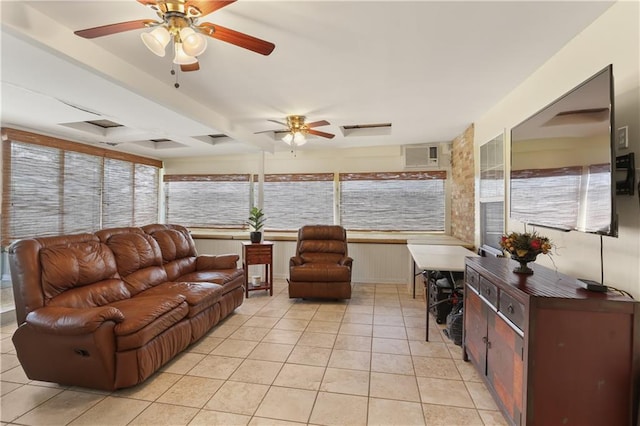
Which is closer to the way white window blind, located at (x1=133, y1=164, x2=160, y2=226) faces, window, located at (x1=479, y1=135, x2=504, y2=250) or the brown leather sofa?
the window

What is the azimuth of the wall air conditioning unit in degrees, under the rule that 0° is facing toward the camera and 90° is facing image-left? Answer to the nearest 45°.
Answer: approximately 0°

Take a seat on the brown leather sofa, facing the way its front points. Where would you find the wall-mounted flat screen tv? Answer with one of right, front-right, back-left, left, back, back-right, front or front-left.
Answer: front

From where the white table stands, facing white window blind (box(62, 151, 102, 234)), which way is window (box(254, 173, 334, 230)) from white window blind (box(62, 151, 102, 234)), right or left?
right

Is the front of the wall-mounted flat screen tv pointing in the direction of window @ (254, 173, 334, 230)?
no

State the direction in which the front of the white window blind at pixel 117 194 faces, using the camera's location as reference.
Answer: facing the viewer and to the right of the viewer

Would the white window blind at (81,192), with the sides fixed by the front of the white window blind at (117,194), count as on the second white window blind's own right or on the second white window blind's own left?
on the second white window blind's own right

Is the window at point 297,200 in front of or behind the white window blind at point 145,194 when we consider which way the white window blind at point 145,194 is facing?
in front

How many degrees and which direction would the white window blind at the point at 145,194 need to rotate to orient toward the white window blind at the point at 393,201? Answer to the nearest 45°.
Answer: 0° — it already faces it

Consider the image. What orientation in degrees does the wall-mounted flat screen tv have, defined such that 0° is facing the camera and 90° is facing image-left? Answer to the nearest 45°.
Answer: approximately 45°

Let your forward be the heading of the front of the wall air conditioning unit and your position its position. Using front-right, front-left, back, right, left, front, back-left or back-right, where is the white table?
front

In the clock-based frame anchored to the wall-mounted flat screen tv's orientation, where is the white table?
The white table is roughly at 3 o'clock from the wall-mounted flat screen tv.

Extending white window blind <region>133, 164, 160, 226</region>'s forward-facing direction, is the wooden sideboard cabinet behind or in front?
in front

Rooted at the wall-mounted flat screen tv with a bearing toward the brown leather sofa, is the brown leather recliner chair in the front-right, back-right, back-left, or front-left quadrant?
front-right

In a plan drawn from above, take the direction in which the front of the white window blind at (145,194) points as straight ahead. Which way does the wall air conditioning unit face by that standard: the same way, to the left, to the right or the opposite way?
to the right

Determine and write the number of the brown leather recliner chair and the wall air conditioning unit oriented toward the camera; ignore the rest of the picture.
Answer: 2

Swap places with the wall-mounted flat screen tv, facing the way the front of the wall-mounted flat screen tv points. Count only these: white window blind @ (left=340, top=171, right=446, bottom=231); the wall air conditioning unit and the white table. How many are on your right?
3

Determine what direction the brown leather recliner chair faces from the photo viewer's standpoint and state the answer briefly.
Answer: facing the viewer

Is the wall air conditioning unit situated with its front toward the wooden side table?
no

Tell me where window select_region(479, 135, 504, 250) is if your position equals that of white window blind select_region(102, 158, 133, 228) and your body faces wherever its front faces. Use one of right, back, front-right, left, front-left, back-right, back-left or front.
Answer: front

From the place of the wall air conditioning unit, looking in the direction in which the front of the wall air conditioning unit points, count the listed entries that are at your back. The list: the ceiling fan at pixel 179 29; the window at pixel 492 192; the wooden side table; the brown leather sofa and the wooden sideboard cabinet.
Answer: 0

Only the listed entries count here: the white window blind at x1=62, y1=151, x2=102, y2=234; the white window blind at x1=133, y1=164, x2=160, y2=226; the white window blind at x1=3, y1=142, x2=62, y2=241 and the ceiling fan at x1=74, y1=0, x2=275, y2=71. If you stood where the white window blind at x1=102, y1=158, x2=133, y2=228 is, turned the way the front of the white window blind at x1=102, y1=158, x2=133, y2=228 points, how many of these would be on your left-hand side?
1

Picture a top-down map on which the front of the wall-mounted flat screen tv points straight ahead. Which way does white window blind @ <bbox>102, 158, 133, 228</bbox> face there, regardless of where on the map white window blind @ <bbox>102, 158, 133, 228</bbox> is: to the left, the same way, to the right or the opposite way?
the opposite way
